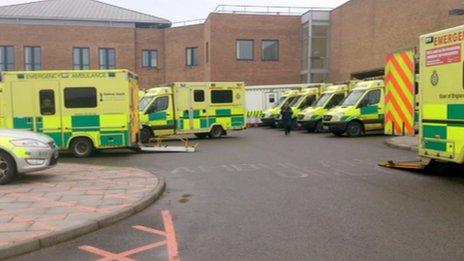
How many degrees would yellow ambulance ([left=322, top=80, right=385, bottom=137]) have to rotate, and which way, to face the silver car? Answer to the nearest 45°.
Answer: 0° — it already faces it

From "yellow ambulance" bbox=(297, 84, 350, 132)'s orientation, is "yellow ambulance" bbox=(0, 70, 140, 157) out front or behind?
out front

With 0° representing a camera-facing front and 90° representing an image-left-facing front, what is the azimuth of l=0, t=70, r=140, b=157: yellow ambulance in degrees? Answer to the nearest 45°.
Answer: approximately 90°

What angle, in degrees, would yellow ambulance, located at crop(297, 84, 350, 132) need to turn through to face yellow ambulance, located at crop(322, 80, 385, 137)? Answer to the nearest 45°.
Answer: approximately 90° to its left

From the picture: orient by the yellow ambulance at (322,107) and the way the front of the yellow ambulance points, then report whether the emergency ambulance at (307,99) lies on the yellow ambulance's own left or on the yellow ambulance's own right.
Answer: on the yellow ambulance's own right

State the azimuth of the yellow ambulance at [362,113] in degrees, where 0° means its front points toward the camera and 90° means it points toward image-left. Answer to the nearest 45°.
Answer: approximately 45°

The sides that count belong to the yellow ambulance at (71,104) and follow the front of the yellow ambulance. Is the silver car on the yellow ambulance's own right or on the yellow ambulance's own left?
on the yellow ambulance's own left

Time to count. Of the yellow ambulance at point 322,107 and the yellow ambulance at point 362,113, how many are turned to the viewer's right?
0

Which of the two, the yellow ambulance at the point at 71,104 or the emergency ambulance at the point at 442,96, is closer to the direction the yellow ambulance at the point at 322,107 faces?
the yellow ambulance

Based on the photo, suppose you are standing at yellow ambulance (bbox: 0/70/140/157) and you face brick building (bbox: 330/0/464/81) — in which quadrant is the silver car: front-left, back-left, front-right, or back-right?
back-right

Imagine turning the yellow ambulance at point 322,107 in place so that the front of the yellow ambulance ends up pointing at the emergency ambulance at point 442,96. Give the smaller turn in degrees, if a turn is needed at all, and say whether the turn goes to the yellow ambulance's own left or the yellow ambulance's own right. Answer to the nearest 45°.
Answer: approximately 45° to the yellow ambulance's own left
